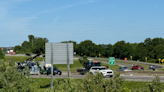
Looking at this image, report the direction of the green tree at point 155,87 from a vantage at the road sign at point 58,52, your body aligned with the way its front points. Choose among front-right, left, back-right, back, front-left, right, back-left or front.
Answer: right

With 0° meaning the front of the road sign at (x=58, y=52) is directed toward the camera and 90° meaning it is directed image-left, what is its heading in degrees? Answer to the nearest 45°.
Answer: approximately 180°

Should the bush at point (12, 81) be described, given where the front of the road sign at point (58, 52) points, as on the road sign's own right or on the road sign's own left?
on the road sign's own left
